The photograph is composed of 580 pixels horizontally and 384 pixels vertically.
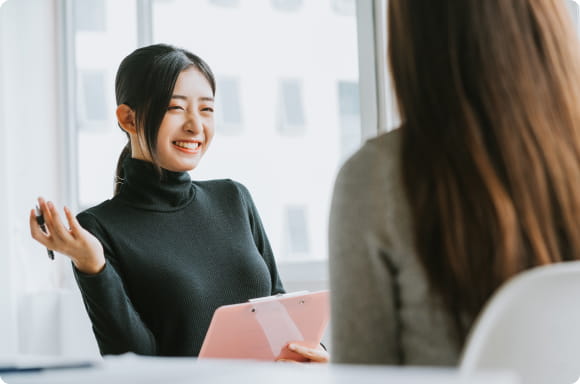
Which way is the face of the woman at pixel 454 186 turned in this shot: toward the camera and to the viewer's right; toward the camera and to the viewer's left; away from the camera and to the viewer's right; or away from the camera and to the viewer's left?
away from the camera and to the viewer's left

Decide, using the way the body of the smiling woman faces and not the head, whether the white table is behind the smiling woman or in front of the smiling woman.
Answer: in front

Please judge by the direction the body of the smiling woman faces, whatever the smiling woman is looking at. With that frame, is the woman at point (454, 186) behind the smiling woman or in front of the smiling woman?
in front

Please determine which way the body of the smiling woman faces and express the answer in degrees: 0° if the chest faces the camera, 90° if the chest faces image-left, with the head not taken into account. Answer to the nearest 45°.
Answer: approximately 315°
